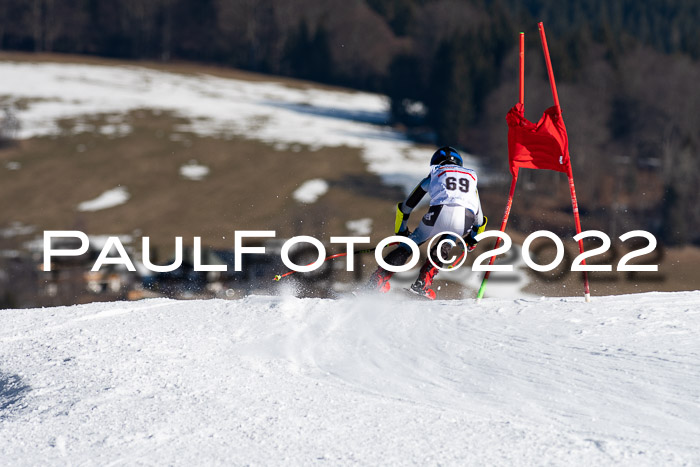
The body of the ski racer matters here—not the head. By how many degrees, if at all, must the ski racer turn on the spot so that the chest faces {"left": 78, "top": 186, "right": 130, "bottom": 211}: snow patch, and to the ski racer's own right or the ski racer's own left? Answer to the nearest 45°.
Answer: approximately 45° to the ski racer's own left

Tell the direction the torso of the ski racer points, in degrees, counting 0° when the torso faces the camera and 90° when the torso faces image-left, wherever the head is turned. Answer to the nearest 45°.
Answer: approximately 180°
